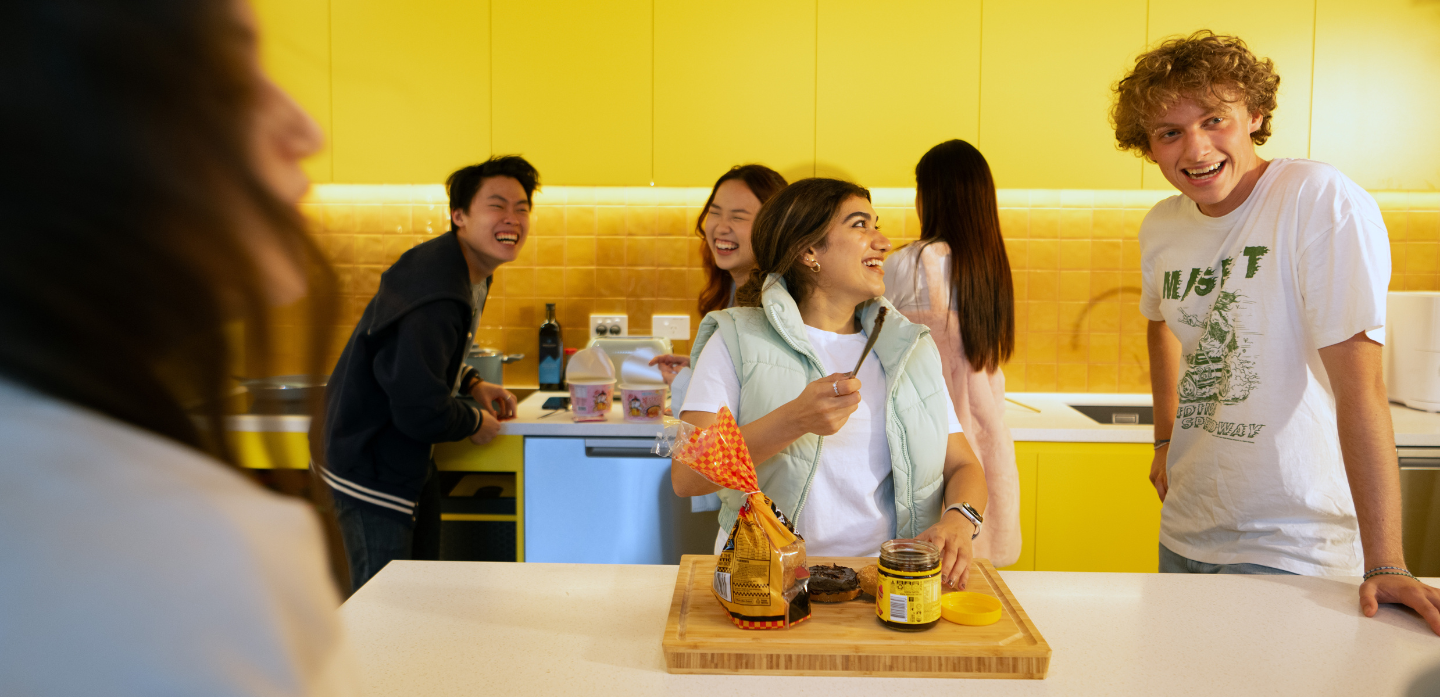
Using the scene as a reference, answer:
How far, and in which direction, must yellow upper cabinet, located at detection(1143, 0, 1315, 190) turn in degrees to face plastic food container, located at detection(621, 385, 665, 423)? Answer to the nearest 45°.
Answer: approximately 45° to its right

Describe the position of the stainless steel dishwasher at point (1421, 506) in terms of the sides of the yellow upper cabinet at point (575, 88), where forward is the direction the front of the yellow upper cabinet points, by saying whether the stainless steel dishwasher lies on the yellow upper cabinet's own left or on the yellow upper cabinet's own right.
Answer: on the yellow upper cabinet's own left

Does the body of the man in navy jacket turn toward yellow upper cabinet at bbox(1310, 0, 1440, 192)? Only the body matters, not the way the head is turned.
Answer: yes

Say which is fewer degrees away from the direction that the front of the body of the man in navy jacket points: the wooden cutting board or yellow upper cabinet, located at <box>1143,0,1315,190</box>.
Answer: the yellow upper cabinet

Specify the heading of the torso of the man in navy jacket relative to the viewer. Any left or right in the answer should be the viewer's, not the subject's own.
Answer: facing to the right of the viewer

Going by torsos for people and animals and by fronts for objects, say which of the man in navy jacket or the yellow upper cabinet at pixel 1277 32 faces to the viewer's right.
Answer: the man in navy jacket
